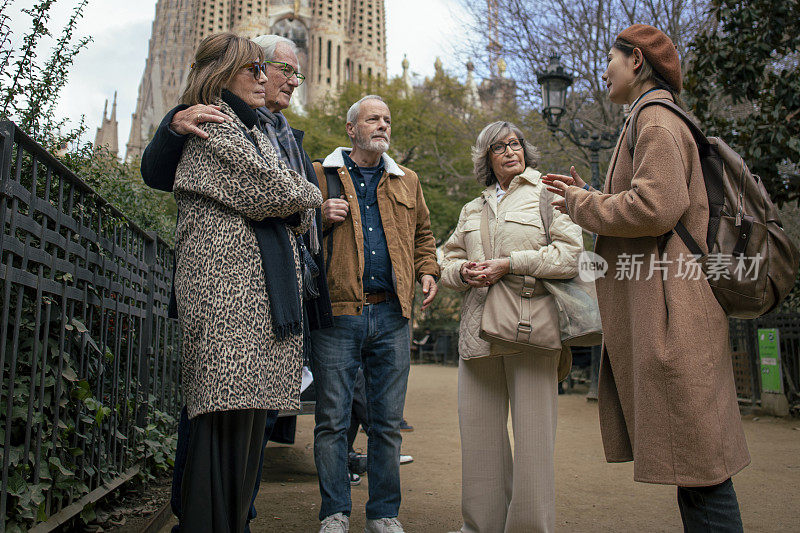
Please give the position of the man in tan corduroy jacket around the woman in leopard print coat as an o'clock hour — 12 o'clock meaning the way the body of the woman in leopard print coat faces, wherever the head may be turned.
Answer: The man in tan corduroy jacket is roughly at 10 o'clock from the woman in leopard print coat.

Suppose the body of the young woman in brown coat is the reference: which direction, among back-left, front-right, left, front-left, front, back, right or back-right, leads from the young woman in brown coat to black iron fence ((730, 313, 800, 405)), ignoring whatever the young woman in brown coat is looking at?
right

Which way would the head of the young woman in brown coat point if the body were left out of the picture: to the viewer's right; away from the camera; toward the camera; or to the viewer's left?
to the viewer's left

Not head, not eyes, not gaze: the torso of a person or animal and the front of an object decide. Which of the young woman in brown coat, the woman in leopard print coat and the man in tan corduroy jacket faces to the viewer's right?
the woman in leopard print coat

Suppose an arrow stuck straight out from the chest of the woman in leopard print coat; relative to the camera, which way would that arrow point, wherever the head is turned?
to the viewer's right

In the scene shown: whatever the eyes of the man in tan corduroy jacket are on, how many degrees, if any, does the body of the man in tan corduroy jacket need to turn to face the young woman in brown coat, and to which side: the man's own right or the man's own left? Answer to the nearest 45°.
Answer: approximately 45° to the man's own left

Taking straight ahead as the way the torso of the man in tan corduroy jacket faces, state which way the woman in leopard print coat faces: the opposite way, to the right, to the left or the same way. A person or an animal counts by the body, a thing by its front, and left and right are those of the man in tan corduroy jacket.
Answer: to the left

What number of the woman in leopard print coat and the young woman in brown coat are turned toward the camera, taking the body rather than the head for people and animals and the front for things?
0

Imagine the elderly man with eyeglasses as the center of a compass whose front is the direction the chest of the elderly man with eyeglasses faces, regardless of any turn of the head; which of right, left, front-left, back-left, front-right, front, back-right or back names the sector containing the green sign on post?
left

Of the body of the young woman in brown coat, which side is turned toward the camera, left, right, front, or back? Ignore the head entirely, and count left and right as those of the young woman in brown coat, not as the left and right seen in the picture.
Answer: left

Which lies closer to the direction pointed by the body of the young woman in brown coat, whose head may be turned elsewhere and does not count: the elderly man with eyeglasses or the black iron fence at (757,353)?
the elderly man with eyeglasses

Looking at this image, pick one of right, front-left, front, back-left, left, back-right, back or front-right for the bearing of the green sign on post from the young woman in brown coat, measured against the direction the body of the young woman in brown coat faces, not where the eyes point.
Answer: right

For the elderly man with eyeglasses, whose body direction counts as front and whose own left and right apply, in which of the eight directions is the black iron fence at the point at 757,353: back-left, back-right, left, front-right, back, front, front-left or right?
left

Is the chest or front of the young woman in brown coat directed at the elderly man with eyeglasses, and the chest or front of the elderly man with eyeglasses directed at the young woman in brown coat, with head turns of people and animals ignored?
yes

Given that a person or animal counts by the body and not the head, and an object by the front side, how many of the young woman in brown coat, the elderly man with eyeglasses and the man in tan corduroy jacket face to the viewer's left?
1
